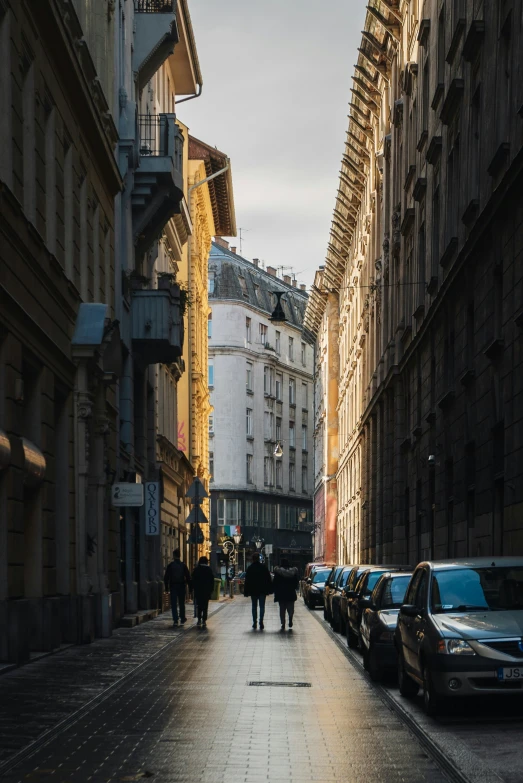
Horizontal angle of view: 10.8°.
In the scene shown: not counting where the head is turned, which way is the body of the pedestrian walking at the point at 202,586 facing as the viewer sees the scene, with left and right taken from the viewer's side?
facing away from the viewer

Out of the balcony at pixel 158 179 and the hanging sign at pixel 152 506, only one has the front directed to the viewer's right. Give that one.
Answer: the balcony

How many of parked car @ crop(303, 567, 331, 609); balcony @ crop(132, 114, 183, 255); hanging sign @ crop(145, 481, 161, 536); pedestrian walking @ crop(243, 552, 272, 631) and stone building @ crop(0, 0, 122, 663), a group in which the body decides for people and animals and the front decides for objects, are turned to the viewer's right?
2

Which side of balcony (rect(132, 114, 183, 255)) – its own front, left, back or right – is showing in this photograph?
right

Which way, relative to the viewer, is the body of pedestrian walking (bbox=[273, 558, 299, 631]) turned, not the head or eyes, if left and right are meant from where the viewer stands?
facing away from the viewer

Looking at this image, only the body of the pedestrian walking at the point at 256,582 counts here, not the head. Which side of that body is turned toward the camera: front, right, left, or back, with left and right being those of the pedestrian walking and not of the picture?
back

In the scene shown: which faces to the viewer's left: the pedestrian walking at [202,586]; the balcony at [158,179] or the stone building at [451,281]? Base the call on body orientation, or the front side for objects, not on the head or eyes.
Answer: the stone building

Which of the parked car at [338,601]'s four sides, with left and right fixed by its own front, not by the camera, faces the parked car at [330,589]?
back

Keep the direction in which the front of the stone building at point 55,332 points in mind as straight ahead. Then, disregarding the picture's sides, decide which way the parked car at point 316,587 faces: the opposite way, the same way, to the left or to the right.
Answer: to the right
